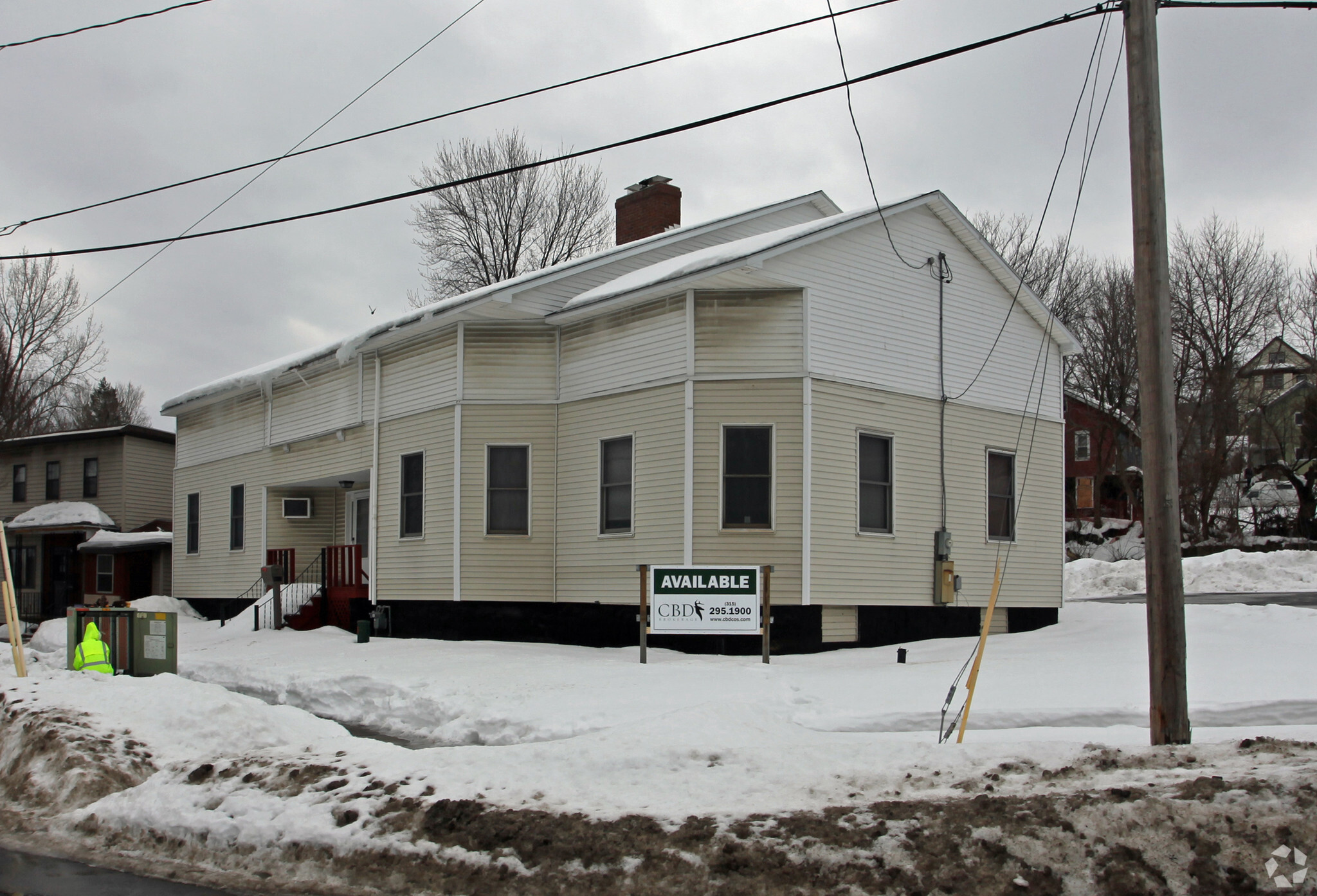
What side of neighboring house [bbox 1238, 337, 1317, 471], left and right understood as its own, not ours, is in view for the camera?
front

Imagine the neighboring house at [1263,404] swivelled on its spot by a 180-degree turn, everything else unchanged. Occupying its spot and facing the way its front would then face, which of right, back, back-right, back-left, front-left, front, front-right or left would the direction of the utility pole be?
back

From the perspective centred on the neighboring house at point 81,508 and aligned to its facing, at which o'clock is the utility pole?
The utility pole is roughly at 10 o'clock from the neighboring house.

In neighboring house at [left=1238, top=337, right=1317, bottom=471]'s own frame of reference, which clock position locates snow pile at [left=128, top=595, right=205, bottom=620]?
The snow pile is roughly at 1 o'clock from the neighboring house.

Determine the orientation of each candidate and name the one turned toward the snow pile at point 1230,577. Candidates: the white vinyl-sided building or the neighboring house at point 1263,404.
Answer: the neighboring house

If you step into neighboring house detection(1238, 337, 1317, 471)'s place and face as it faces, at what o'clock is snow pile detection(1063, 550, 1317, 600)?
The snow pile is roughly at 12 o'clock from the neighboring house.

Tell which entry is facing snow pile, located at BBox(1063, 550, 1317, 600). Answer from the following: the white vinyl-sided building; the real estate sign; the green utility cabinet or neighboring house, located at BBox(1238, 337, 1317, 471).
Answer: the neighboring house

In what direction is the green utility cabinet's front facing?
toward the camera

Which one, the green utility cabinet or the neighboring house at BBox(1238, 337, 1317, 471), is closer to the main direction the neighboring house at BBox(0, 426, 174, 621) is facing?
the green utility cabinet

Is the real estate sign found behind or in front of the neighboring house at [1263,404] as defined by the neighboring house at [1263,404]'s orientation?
in front

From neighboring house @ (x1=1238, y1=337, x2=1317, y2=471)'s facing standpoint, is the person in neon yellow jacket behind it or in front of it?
in front

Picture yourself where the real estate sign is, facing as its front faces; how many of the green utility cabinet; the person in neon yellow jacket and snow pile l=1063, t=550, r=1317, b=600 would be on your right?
2

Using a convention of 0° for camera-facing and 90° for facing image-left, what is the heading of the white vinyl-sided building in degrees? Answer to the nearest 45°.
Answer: approximately 45°
